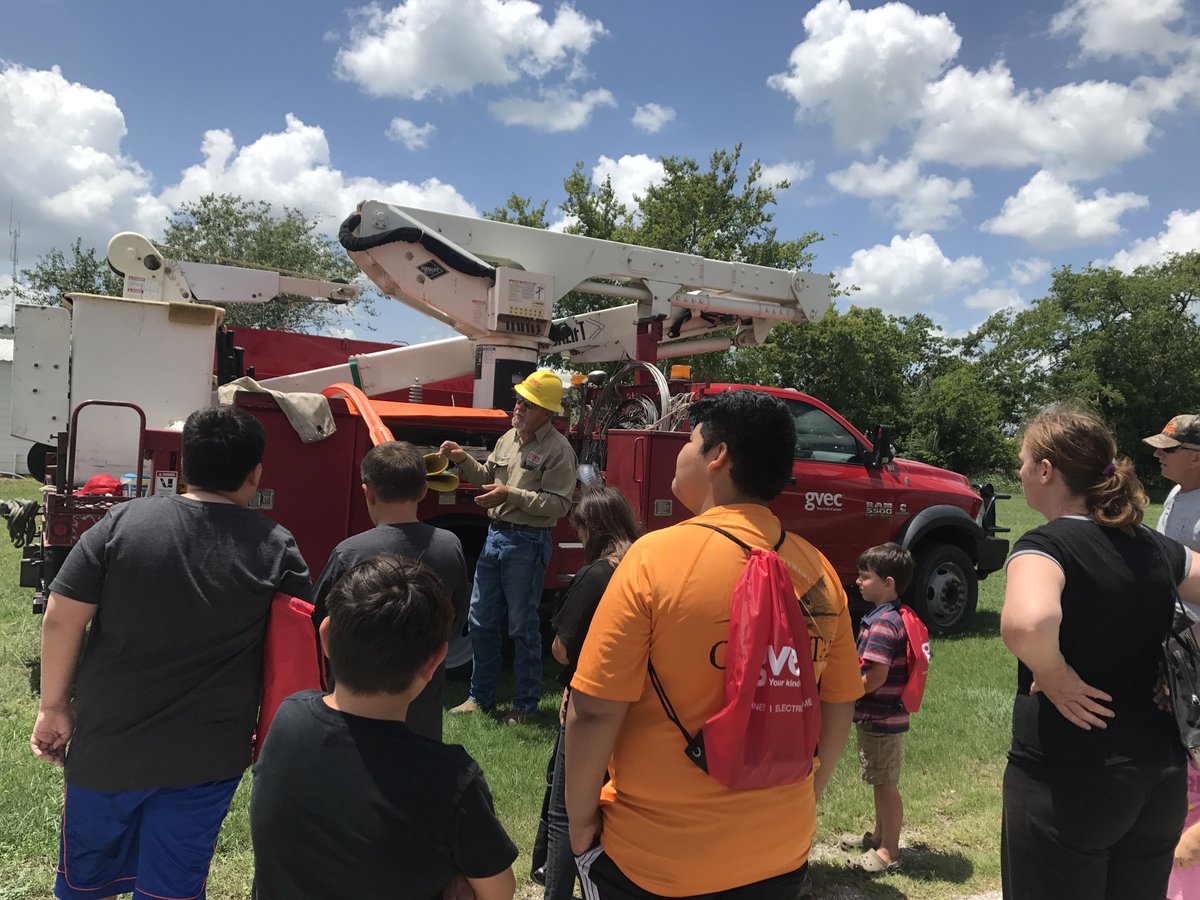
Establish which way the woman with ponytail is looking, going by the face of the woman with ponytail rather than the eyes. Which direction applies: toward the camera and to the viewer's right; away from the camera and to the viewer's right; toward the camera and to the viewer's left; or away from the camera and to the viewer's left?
away from the camera and to the viewer's left

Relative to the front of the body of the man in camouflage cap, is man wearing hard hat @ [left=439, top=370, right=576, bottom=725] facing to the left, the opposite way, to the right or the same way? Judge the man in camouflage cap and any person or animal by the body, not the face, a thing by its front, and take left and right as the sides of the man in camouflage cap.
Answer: to the left

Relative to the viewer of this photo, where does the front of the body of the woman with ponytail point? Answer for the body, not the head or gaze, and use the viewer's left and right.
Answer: facing away from the viewer and to the left of the viewer

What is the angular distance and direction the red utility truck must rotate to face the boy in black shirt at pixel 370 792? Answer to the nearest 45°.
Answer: approximately 90° to its right

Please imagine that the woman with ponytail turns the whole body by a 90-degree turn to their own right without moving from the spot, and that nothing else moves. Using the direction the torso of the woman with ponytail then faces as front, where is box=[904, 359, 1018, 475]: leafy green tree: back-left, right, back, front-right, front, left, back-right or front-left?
front-left

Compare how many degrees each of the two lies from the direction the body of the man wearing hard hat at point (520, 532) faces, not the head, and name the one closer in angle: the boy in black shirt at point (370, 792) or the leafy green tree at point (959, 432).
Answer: the boy in black shirt

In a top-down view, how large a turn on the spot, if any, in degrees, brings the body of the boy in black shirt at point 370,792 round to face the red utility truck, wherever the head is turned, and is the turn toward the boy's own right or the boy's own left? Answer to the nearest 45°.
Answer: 0° — they already face it

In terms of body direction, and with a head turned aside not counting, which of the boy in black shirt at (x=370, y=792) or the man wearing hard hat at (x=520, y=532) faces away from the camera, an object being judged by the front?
the boy in black shirt

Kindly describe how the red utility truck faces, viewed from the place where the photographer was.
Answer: facing to the right of the viewer

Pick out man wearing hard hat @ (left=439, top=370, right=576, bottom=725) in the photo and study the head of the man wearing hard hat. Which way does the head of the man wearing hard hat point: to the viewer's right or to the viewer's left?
to the viewer's left

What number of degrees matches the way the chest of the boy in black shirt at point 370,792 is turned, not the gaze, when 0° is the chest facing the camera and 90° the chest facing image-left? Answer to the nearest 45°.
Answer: approximately 180°

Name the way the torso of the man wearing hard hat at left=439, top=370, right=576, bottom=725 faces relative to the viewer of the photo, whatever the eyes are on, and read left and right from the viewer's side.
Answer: facing the viewer and to the left of the viewer

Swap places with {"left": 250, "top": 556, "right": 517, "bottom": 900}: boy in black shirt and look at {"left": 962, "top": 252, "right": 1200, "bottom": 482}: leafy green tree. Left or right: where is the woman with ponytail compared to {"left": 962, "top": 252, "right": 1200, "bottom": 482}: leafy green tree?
right

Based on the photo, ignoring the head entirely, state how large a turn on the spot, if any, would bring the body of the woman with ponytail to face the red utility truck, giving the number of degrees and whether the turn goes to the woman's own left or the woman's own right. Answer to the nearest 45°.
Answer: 0° — they already face it

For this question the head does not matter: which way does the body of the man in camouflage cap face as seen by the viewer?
to the viewer's left

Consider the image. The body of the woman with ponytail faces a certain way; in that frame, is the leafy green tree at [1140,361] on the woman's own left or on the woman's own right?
on the woman's own right

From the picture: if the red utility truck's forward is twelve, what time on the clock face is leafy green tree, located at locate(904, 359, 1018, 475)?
The leafy green tree is roughly at 10 o'clock from the red utility truck.
